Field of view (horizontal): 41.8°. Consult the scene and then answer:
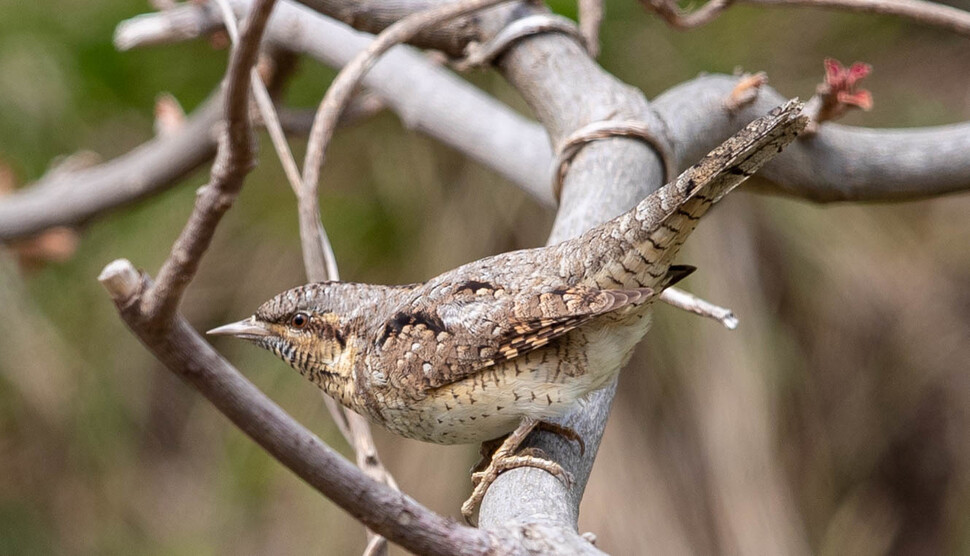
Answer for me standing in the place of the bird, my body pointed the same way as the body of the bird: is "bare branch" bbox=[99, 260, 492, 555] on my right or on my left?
on my left

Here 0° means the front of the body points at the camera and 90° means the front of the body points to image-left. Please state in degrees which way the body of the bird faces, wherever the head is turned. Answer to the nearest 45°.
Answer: approximately 90°

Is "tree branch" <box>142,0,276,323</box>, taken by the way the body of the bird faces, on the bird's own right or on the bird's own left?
on the bird's own left

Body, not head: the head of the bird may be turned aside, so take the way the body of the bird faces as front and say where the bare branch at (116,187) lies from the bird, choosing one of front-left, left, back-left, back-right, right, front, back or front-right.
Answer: front-right
